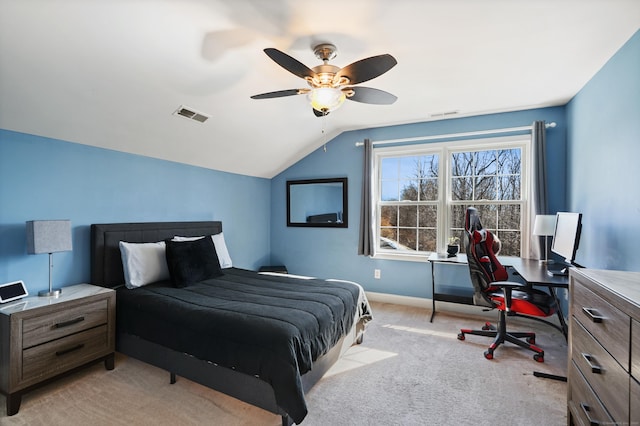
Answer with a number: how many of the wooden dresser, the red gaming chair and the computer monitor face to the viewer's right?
1

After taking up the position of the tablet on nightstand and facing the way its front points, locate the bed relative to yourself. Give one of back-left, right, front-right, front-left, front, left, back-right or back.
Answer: front

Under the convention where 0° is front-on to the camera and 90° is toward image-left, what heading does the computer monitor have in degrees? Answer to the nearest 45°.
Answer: approximately 45°

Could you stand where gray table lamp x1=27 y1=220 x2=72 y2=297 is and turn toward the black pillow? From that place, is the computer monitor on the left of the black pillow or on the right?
right

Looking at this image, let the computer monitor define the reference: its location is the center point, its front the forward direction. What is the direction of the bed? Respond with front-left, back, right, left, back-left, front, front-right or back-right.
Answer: front

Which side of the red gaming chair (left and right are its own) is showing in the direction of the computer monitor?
front

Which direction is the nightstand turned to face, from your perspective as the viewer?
facing the viewer and to the right of the viewer

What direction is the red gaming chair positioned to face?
to the viewer's right

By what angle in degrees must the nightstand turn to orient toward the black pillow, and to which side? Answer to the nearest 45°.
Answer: approximately 45° to its left

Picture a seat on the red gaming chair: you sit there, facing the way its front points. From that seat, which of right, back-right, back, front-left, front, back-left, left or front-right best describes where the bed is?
back-right

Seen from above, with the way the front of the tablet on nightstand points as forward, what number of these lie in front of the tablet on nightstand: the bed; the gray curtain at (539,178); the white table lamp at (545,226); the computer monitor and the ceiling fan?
5

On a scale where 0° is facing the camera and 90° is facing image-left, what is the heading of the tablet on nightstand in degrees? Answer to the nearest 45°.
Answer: approximately 315°

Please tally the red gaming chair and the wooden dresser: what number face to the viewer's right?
1

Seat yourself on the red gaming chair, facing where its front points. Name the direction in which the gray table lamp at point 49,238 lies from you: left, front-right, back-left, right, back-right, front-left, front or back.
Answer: back-right
